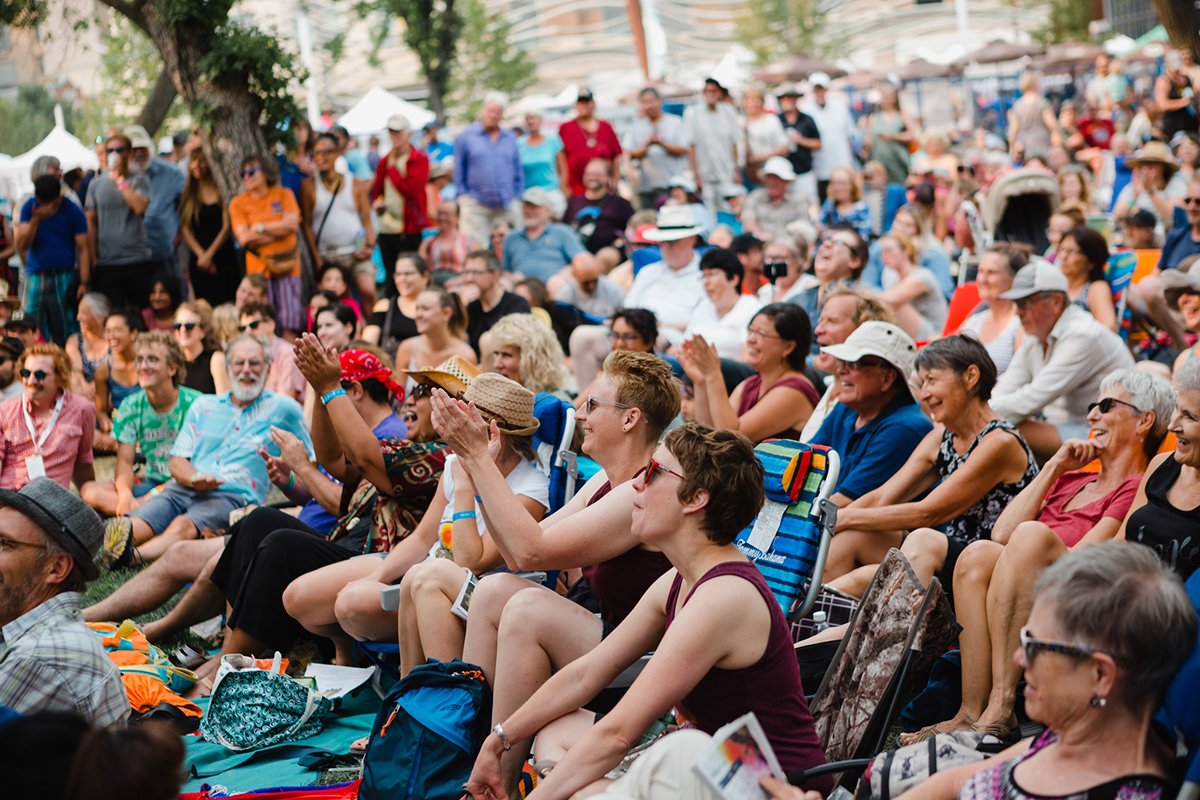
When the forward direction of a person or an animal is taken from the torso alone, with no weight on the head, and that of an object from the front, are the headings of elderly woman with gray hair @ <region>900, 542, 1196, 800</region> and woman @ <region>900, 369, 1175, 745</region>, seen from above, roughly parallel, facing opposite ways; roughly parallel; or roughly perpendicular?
roughly parallel

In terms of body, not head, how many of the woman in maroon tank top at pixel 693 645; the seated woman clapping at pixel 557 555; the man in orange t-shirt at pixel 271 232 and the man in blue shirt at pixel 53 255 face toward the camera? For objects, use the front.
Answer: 2

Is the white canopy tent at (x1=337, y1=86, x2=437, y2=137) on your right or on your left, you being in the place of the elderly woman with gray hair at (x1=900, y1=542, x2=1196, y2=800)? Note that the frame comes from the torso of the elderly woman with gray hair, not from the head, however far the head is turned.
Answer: on your right

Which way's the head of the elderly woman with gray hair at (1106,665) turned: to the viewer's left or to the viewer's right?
to the viewer's left

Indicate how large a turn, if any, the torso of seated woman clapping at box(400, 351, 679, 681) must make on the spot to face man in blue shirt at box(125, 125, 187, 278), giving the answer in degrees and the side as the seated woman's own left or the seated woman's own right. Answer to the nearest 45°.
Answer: approximately 90° to the seated woman's own right

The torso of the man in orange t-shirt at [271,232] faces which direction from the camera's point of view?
toward the camera

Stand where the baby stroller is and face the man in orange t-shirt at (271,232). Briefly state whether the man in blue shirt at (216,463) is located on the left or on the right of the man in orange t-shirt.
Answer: left

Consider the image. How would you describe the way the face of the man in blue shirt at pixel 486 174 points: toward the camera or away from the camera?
toward the camera

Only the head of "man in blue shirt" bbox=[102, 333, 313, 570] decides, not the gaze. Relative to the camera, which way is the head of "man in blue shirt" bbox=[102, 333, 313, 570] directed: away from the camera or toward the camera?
toward the camera

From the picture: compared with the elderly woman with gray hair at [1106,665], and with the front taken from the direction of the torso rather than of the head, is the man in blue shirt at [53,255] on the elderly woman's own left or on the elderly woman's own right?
on the elderly woman's own right
